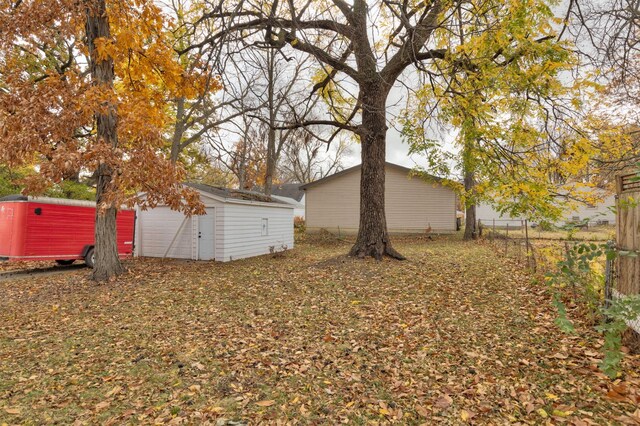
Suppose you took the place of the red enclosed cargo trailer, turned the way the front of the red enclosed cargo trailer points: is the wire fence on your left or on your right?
on your left

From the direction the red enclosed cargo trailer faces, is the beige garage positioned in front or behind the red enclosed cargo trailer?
behind

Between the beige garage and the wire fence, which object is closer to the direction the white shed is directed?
the wire fence

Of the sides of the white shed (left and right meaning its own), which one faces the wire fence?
left

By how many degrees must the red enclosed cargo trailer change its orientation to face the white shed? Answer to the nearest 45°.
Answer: approximately 135° to its left

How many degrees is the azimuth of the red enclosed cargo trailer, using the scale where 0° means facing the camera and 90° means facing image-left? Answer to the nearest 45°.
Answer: approximately 45°

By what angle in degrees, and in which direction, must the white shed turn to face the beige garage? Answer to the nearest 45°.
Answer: approximately 180°

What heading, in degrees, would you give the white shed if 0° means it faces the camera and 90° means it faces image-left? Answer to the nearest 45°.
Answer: approximately 45°
